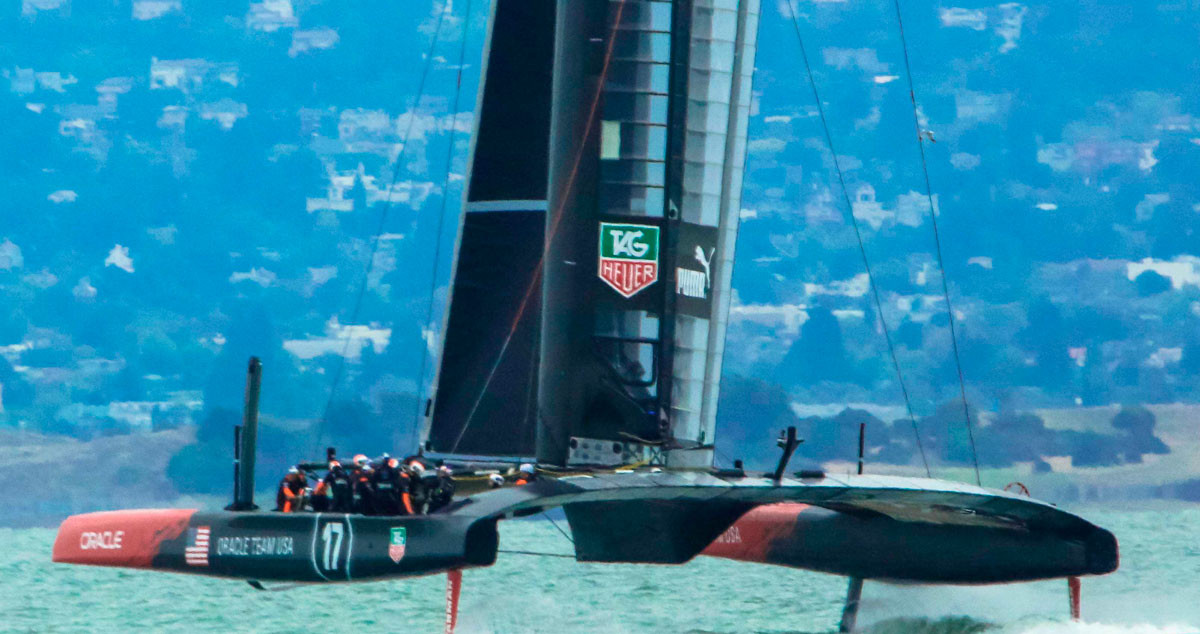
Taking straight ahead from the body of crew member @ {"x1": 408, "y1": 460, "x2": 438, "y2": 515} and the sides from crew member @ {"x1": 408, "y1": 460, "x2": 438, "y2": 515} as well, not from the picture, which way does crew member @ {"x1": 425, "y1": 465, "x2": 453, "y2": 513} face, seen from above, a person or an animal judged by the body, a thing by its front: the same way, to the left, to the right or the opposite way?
the same way
